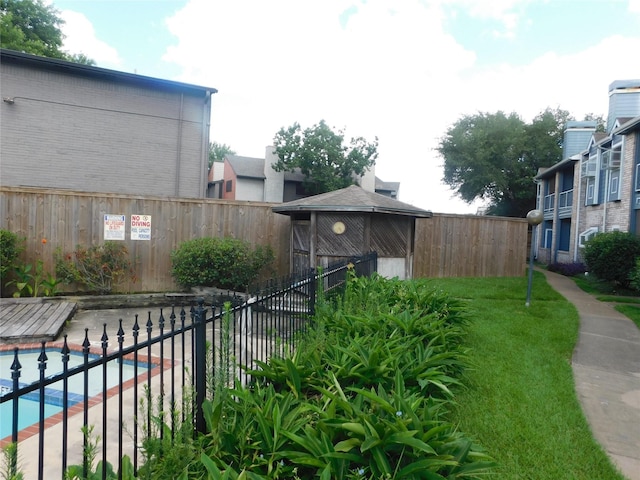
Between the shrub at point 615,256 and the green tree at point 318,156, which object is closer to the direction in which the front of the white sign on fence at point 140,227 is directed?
the shrub

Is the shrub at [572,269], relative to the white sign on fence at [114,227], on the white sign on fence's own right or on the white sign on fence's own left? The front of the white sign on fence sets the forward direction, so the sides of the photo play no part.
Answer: on the white sign on fence's own left

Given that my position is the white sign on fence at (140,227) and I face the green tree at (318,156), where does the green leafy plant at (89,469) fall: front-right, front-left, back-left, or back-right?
back-right

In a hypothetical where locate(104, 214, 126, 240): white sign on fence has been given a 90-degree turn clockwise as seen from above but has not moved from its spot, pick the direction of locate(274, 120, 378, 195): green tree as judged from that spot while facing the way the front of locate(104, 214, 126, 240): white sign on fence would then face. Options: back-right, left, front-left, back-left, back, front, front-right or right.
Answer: back-right

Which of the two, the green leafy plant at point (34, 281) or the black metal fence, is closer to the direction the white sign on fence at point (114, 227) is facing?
the black metal fence

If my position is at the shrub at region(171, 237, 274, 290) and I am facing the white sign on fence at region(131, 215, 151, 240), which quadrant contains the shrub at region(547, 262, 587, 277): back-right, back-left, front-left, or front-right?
back-right

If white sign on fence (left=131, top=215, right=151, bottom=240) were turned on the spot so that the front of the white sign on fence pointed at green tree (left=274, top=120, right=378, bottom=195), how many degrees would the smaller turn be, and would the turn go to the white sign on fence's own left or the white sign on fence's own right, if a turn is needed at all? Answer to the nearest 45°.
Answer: approximately 135° to the white sign on fence's own left

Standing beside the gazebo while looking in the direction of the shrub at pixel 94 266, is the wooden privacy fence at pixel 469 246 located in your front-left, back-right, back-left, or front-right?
back-right

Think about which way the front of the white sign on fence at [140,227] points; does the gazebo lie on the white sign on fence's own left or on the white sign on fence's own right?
on the white sign on fence's own left

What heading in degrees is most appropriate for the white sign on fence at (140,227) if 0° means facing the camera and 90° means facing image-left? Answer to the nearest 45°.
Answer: approximately 0°

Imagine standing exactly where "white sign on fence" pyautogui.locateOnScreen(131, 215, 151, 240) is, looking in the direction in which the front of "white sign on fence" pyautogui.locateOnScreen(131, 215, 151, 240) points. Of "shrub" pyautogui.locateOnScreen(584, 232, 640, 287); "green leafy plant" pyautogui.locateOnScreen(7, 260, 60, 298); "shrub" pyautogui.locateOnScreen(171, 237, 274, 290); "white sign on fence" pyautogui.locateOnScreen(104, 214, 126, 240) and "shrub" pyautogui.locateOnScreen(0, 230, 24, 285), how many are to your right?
3

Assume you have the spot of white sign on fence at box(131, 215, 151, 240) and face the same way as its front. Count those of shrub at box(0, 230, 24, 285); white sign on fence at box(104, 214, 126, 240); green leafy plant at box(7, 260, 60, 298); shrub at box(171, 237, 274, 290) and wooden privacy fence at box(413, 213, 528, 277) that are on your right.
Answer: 3
